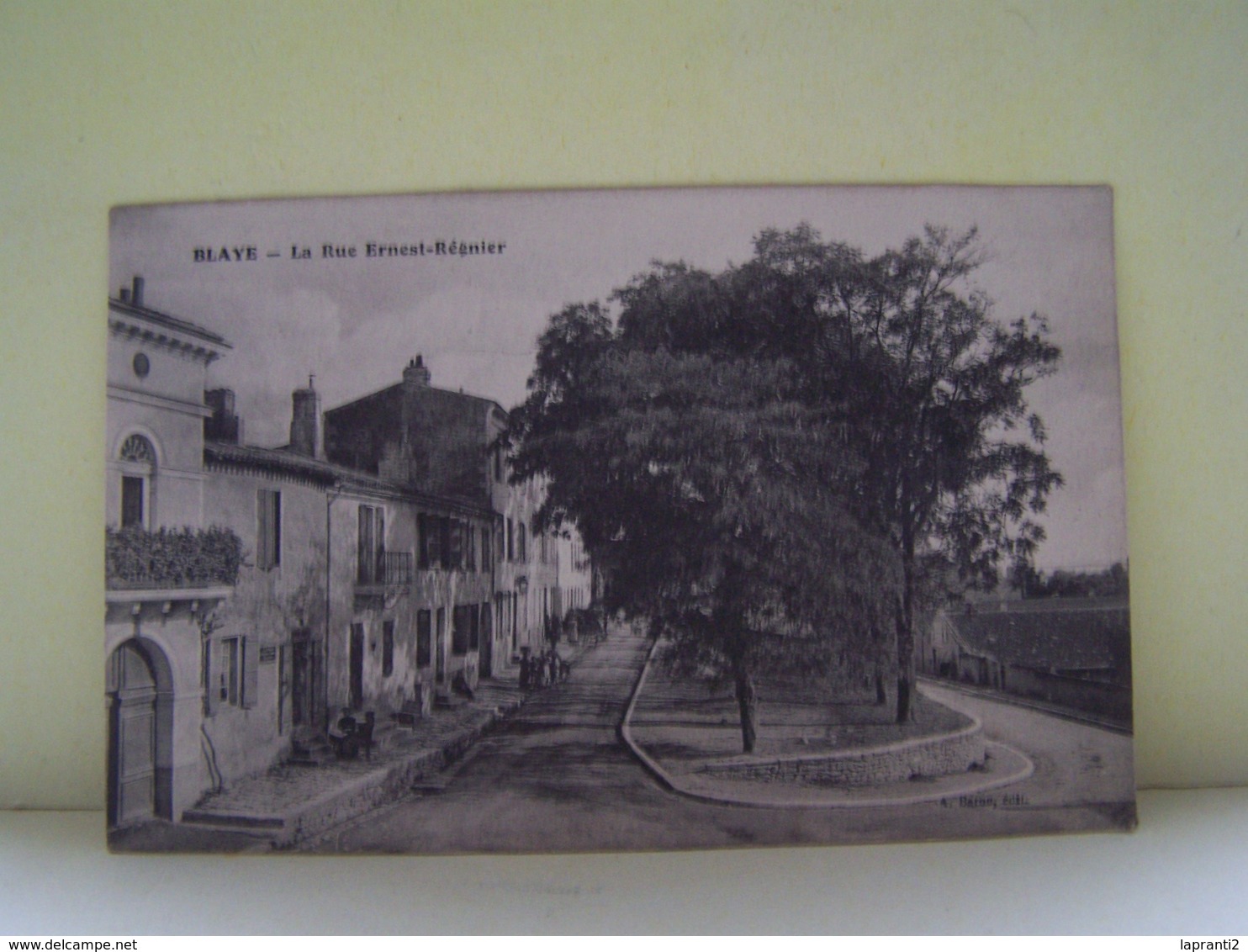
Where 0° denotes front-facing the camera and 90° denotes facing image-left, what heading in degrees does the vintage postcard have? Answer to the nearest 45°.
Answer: approximately 0°
